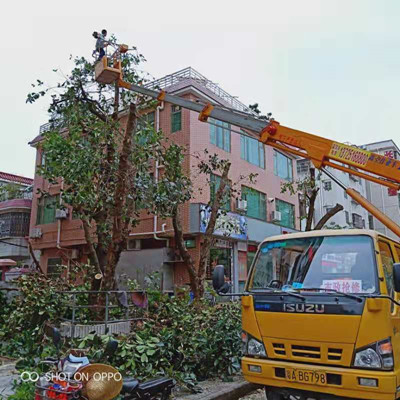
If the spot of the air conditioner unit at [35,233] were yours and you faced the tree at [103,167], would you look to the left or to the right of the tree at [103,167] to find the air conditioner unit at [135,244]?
left

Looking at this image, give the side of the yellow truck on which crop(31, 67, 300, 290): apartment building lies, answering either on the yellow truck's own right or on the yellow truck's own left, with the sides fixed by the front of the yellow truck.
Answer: on the yellow truck's own right

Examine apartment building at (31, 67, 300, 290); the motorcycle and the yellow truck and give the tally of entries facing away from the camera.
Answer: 0

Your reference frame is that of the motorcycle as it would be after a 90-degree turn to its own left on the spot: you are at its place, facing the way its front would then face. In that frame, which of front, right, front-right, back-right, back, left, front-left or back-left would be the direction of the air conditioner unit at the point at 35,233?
back-left

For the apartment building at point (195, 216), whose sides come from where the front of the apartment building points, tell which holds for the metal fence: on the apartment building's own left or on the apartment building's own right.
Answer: on the apartment building's own right

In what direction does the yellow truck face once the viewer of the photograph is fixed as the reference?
facing the viewer and to the left of the viewer

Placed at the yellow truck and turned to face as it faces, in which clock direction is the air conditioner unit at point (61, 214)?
The air conditioner unit is roughly at 3 o'clock from the yellow truck.

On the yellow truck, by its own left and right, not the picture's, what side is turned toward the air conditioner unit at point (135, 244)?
right

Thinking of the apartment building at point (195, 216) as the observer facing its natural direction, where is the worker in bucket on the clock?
The worker in bucket is roughly at 2 o'clock from the apartment building.

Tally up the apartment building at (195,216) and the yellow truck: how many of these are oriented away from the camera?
0
